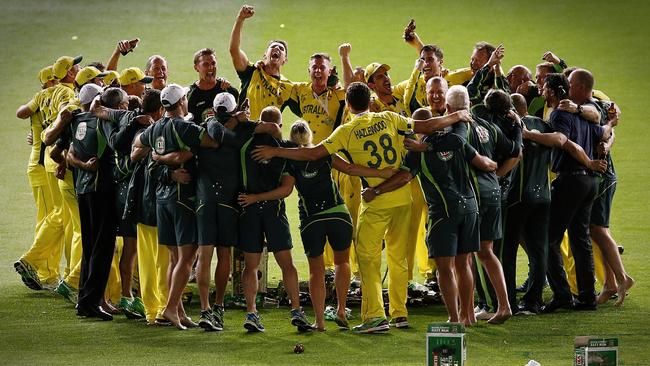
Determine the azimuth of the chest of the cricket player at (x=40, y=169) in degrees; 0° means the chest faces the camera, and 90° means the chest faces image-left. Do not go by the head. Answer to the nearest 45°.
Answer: approximately 270°

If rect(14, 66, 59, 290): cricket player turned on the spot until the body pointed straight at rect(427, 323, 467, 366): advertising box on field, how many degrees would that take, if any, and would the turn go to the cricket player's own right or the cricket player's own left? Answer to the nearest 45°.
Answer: approximately 45° to the cricket player's own right

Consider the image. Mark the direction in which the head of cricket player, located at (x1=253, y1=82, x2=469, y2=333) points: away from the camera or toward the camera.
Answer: away from the camera

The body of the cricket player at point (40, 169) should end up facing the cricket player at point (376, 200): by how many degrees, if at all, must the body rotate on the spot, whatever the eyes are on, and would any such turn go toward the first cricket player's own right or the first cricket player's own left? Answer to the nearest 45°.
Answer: approximately 45° to the first cricket player's own right
